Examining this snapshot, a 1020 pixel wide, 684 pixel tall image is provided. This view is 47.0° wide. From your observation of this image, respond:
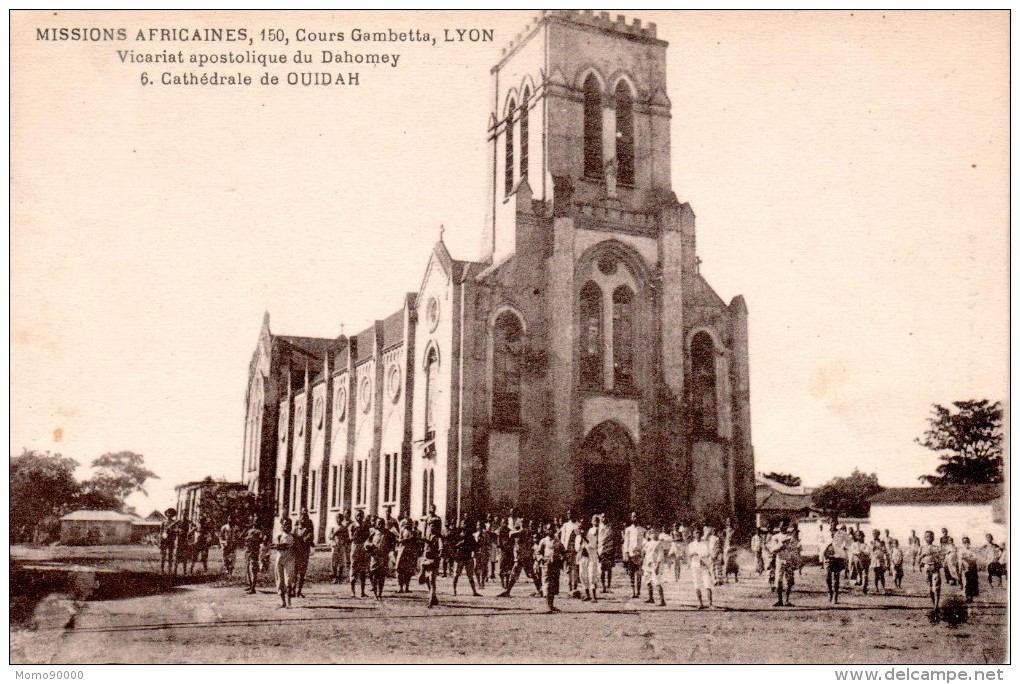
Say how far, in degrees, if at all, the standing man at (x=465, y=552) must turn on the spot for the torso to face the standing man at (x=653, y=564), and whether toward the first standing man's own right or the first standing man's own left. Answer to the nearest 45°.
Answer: approximately 45° to the first standing man's own left

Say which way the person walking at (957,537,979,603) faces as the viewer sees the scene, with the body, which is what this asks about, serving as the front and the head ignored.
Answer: toward the camera

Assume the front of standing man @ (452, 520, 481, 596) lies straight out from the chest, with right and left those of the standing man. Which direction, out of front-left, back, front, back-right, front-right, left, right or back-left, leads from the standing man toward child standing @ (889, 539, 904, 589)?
left

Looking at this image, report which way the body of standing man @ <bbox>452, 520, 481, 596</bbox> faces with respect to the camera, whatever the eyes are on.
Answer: toward the camera

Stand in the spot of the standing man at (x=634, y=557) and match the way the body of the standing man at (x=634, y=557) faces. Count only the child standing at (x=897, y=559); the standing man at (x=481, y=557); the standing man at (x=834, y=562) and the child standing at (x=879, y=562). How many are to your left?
3

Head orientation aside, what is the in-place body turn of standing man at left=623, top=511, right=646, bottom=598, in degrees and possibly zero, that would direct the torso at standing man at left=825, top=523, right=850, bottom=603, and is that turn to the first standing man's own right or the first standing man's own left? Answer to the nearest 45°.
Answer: approximately 90° to the first standing man's own left

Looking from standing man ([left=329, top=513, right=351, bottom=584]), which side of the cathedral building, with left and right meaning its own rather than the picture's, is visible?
right

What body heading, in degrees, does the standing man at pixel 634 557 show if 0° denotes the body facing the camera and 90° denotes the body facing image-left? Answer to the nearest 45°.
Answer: approximately 0°

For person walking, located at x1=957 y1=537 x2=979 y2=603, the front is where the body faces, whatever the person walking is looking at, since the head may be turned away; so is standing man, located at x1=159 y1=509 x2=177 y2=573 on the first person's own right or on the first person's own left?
on the first person's own right
